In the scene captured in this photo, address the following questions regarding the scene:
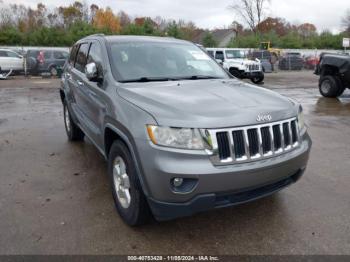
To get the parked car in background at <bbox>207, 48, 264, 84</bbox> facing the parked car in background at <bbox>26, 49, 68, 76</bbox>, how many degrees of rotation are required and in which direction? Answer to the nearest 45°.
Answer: approximately 135° to its right

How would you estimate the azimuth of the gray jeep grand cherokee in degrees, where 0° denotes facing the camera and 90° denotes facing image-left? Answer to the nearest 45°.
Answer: approximately 315°

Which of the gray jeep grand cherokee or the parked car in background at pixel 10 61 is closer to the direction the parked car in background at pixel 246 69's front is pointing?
the gray jeep grand cherokee
